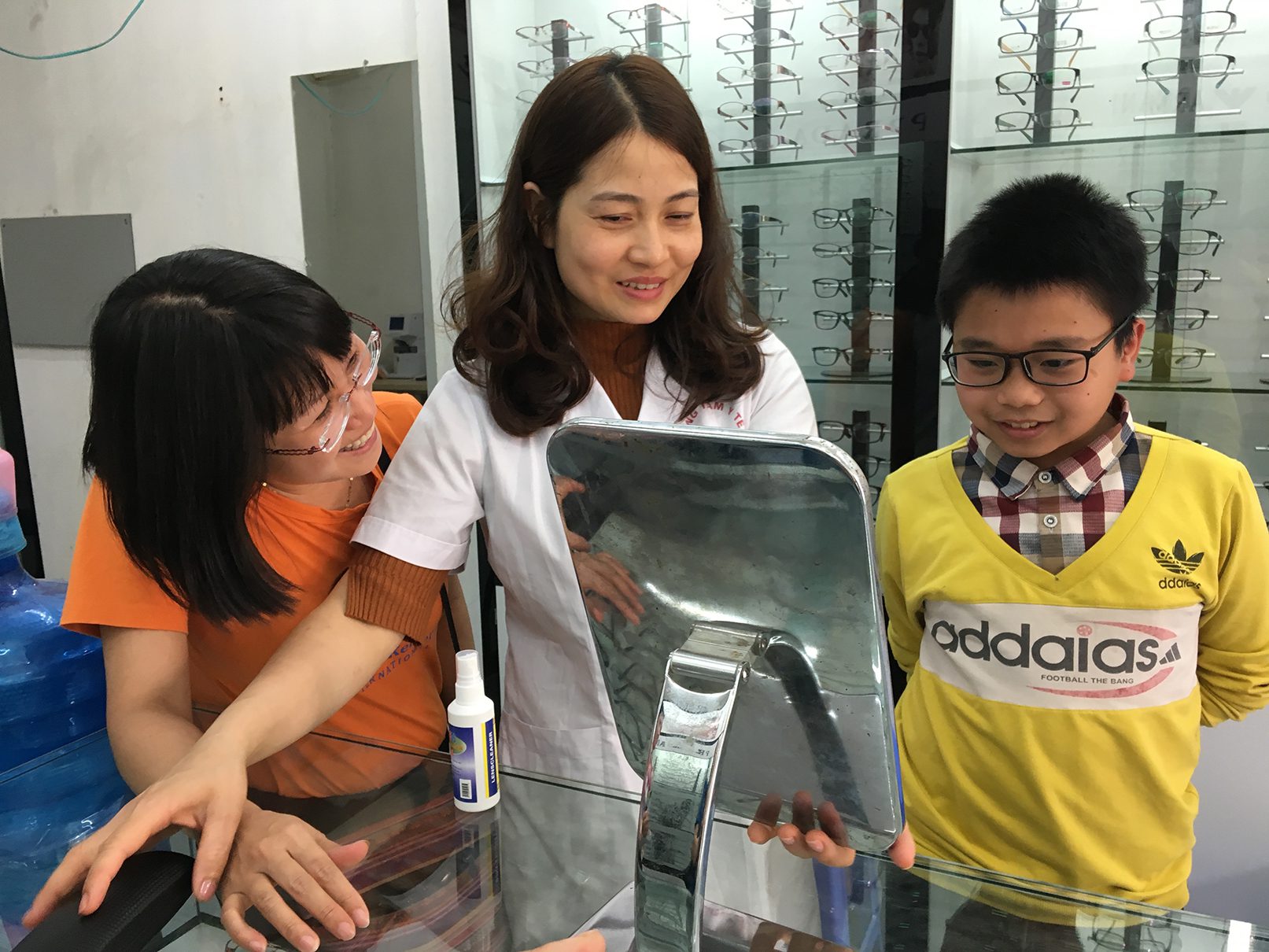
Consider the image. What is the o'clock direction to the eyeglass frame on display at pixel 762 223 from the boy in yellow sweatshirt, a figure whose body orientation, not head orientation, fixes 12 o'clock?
The eyeglass frame on display is roughly at 5 o'clock from the boy in yellow sweatshirt.

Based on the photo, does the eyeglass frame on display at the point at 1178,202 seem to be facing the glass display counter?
yes

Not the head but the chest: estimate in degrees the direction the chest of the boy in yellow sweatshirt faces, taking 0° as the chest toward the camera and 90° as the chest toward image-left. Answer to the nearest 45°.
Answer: approximately 0°

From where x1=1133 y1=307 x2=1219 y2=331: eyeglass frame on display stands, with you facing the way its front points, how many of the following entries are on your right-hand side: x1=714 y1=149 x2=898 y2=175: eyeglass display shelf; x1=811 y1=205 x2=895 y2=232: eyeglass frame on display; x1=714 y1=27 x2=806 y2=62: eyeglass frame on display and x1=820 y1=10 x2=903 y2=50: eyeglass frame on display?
4

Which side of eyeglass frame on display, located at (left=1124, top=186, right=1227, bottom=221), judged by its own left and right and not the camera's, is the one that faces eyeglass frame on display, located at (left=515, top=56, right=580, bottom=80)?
right

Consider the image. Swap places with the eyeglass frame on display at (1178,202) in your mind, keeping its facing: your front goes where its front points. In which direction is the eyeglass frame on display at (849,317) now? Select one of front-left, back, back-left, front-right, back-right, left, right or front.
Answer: right

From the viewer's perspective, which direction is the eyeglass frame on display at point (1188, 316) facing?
toward the camera

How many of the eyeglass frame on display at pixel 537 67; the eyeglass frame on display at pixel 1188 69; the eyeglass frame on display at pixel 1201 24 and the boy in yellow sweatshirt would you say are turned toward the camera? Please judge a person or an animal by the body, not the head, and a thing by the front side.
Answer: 4

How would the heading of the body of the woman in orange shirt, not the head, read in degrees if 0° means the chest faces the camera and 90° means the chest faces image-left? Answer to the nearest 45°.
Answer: approximately 315°

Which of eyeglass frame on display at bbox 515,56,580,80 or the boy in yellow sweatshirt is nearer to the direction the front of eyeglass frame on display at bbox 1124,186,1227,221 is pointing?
the boy in yellow sweatshirt

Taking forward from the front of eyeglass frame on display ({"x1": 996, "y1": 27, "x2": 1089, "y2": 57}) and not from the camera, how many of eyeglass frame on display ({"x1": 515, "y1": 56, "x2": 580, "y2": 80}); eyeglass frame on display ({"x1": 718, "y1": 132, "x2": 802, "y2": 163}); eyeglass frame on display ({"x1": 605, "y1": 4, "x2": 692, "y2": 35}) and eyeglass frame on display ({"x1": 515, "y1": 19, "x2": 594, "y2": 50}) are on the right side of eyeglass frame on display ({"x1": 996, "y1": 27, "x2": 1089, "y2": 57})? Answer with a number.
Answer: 4
